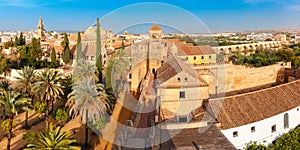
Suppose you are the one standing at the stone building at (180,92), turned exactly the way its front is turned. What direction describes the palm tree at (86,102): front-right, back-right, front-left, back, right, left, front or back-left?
right

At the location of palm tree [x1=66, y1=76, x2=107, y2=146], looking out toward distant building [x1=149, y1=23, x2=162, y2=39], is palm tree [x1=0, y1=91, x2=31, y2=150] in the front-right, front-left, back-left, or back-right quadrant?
back-left

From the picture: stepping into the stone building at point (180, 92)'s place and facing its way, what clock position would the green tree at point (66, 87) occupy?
The green tree is roughly at 4 o'clock from the stone building.

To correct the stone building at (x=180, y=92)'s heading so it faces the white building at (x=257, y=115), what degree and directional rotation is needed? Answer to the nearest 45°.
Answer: approximately 90° to its left

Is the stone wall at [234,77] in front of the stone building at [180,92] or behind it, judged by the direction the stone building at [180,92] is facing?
behind

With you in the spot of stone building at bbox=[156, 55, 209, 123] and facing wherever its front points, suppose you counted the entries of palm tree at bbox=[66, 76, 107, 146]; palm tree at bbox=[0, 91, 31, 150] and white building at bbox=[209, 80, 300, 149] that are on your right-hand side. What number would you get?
2

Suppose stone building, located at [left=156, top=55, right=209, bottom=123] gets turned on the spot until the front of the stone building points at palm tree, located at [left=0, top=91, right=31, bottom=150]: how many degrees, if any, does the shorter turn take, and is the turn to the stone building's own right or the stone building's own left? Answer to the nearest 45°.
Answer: approximately 90° to the stone building's own right

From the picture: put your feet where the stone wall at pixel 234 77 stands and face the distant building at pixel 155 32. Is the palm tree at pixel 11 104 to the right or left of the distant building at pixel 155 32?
left

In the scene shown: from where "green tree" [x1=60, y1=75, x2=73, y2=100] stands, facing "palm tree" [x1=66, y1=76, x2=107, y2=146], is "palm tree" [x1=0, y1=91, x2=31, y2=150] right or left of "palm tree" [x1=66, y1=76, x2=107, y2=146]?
right

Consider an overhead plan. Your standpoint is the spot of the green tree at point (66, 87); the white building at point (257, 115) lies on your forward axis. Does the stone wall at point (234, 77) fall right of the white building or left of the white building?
left

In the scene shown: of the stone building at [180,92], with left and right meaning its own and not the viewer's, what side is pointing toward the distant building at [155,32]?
back

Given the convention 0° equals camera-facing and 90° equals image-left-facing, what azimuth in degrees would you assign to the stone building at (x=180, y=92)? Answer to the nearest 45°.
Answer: approximately 0°
